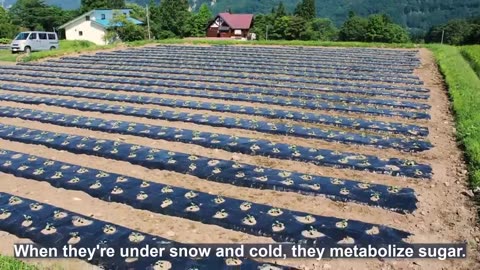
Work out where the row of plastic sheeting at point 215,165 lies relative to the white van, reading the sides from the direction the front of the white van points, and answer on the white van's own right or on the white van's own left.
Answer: on the white van's own left

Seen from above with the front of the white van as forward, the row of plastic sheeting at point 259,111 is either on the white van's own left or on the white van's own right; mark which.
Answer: on the white van's own left

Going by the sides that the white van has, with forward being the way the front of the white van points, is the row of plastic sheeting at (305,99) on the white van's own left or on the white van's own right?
on the white van's own left

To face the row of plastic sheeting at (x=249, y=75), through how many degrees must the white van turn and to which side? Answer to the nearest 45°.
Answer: approximately 90° to its left

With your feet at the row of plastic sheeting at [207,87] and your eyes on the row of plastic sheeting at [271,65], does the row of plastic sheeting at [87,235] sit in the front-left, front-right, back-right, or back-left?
back-right

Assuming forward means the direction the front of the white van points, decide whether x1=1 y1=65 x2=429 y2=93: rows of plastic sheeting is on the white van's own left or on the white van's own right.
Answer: on the white van's own left

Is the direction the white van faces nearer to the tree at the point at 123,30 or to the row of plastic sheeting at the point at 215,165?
the row of plastic sheeting

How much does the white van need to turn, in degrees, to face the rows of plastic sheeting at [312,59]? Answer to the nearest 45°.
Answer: approximately 90° to its left

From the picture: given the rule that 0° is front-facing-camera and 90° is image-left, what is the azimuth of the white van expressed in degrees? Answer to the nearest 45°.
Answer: approximately 45°

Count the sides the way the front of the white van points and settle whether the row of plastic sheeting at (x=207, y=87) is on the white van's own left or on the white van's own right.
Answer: on the white van's own left

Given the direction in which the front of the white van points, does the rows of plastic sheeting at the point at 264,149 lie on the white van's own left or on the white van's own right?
on the white van's own left
